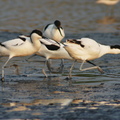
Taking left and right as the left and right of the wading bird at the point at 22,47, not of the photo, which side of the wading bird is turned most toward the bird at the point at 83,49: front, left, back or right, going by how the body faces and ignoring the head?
front

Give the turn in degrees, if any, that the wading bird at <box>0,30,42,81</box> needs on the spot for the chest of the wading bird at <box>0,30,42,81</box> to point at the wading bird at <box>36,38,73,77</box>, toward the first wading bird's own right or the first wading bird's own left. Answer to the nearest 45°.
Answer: approximately 45° to the first wading bird's own left

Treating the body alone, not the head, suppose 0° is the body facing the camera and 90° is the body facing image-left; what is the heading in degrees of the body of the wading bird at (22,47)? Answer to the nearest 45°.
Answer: approximately 270°

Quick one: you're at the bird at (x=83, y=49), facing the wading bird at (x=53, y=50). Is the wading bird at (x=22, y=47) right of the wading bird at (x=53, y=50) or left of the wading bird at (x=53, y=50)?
left
